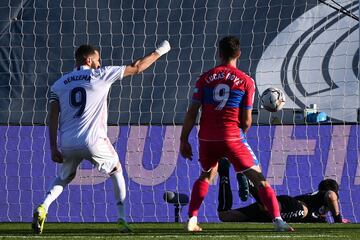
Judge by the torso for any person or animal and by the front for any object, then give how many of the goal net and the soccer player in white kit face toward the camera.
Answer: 1

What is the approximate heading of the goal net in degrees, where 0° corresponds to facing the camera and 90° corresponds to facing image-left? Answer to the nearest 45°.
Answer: approximately 0°

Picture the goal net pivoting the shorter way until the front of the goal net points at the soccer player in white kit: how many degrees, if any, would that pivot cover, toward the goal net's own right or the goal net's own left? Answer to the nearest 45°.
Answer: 0° — it already faces them

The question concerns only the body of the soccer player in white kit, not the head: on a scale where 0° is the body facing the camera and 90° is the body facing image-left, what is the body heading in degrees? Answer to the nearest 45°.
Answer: approximately 225°
